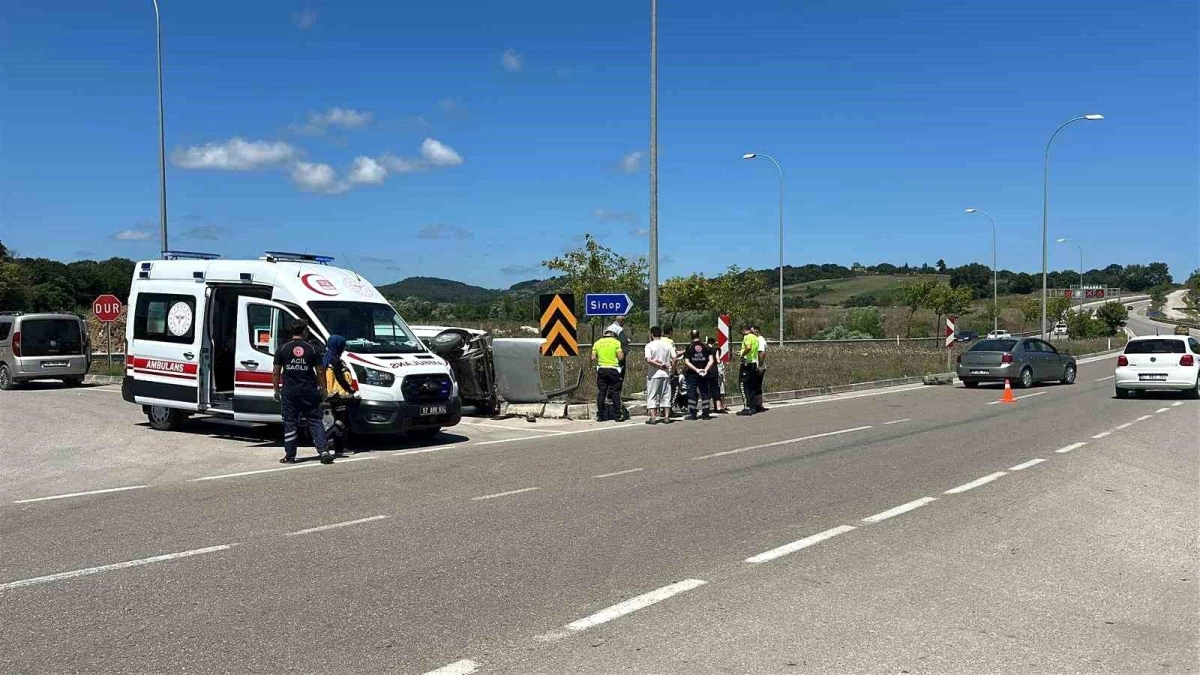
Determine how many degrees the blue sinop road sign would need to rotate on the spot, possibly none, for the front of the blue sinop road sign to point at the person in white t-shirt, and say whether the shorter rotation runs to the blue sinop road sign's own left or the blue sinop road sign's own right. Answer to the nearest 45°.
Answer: approximately 45° to the blue sinop road sign's own left

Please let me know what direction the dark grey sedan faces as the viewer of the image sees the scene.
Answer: facing away from the viewer and to the right of the viewer

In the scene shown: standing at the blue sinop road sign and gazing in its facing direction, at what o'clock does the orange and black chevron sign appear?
The orange and black chevron sign is roughly at 2 o'clock from the blue sinop road sign.

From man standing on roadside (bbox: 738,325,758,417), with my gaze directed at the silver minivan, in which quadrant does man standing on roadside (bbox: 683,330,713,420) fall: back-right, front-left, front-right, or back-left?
front-left

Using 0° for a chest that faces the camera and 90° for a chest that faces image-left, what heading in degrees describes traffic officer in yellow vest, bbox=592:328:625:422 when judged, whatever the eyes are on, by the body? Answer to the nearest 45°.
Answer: approximately 180°

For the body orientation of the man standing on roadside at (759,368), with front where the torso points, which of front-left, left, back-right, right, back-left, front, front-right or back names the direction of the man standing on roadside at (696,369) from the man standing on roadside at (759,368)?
front-left

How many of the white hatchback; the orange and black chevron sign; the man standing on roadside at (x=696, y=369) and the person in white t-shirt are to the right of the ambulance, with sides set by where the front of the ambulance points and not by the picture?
0

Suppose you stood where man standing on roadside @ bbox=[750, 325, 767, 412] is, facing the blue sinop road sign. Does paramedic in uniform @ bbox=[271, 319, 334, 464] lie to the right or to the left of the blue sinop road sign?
left

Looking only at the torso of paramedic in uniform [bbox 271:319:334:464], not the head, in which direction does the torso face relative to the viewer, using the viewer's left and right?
facing away from the viewer

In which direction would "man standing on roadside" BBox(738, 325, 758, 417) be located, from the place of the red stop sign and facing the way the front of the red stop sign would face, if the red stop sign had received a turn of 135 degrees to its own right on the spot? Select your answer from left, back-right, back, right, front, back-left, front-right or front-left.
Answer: back

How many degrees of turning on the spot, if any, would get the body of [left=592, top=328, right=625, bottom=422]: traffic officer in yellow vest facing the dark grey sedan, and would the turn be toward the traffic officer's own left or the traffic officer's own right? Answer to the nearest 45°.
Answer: approximately 45° to the traffic officer's own right

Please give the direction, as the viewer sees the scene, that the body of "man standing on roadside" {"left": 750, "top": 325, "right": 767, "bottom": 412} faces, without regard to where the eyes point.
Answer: to the viewer's left

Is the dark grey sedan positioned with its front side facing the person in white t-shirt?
no

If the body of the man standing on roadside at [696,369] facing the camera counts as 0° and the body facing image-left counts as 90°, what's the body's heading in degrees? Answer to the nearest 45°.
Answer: approximately 180°

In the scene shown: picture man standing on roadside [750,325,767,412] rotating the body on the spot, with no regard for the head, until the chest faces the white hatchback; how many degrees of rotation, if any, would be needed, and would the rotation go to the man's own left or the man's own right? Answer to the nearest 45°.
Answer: approximately 135° to the man's own right

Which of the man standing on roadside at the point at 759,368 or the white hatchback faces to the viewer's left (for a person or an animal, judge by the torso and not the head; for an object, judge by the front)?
the man standing on roadside

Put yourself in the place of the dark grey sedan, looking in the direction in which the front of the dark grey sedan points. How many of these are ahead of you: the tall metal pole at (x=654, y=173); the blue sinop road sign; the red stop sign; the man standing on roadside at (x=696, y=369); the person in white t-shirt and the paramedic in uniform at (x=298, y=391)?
0

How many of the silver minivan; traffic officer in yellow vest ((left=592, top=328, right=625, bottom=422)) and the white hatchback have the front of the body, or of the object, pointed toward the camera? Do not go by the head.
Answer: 0
